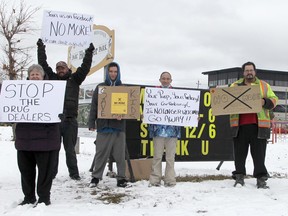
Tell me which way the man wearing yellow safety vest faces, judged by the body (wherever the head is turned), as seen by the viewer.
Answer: toward the camera

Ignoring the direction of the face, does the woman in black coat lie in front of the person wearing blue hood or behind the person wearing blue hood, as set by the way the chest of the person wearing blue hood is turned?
in front

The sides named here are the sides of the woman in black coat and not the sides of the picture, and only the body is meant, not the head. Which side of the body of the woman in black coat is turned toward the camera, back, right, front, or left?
front

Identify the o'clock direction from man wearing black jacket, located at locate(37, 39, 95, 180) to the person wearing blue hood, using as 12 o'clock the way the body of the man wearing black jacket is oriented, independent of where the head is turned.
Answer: The person wearing blue hood is roughly at 10 o'clock from the man wearing black jacket.

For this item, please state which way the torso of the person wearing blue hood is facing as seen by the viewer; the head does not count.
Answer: toward the camera

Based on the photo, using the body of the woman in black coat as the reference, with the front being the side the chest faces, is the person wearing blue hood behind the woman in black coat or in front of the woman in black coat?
behind

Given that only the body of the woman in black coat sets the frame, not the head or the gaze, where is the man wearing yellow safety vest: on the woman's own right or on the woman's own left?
on the woman's own left

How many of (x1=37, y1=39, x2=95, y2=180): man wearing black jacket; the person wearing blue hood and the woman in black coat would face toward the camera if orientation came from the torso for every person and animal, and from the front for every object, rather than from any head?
3

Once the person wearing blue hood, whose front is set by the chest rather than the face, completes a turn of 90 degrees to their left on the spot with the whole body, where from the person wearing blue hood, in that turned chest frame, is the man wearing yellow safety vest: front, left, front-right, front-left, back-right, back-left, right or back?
front
